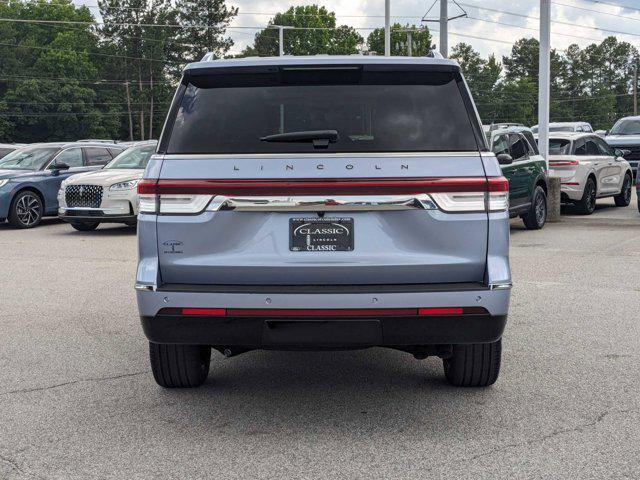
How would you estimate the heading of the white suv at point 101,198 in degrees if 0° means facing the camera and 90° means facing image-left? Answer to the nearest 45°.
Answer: approximately 45°

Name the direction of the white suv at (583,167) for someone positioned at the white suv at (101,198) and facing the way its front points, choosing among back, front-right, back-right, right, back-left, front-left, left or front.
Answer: back-left

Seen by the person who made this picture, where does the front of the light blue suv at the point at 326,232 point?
facing away from the viewer

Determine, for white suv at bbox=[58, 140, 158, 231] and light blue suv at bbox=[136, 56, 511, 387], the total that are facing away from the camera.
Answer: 1

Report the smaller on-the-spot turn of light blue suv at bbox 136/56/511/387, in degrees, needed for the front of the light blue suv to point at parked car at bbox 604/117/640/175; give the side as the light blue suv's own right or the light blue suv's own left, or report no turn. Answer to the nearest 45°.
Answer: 0° — it already faces it

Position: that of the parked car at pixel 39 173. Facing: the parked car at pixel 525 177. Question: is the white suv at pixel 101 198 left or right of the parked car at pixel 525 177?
right

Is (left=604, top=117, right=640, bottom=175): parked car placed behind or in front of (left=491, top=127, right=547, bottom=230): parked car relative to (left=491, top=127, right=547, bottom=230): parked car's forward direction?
behind
